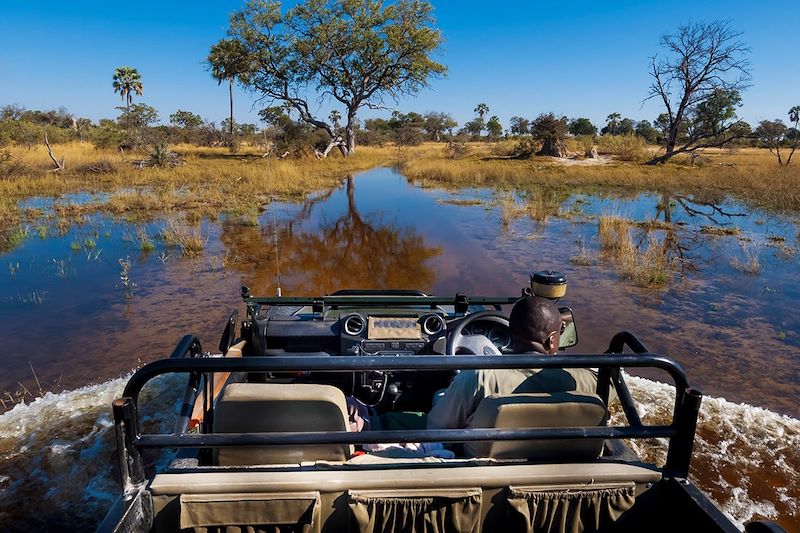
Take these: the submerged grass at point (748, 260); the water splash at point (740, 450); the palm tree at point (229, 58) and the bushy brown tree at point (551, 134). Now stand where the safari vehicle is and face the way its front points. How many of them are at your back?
0

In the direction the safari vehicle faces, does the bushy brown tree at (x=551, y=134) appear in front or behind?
in front

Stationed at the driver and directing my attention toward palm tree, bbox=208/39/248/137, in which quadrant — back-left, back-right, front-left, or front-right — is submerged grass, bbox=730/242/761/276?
front-right

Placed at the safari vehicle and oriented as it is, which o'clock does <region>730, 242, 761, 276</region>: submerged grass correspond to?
The submerged grass is roughly at 1 o'clock from the safari vehicle.

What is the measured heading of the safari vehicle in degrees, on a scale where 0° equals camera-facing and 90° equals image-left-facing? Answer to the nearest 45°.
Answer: approximately 180°

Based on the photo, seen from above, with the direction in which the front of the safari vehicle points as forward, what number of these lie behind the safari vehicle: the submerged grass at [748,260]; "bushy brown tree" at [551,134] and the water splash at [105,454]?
0

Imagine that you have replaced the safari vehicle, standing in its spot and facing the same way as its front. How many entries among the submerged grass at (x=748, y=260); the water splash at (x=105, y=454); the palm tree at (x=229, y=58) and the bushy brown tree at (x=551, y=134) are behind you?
0
